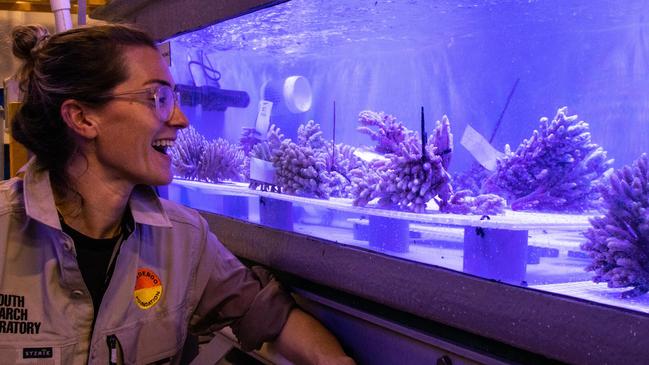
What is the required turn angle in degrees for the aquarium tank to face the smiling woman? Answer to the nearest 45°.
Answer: approximately 45° to its right

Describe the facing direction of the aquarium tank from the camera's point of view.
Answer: facing the viewer and to the left of the viewer

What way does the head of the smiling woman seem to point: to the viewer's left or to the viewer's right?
to the viewer's right
